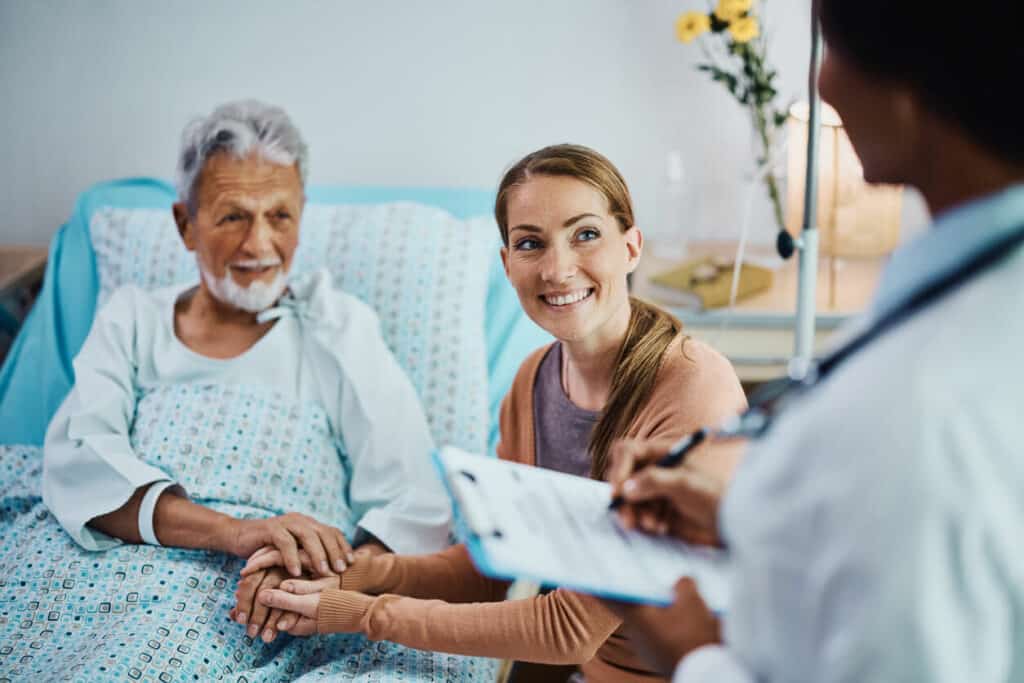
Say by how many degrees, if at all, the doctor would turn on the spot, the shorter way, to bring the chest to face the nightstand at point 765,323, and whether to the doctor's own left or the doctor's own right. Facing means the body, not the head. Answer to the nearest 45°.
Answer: approximately 45° to the doctor's own right

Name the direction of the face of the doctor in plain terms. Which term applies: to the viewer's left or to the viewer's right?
to the viewer's left

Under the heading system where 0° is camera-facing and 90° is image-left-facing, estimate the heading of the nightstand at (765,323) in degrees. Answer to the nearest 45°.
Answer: approximately 0°

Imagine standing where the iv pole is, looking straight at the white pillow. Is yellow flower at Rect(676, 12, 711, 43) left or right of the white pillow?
right

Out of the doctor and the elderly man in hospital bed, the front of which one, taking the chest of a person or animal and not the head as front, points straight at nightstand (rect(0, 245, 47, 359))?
the doctor

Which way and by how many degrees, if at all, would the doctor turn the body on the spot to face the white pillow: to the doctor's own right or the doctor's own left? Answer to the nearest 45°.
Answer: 0° — they already face it

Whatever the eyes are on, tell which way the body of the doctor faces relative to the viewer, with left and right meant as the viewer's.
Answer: facing away from the viewer and to the left of the viewer

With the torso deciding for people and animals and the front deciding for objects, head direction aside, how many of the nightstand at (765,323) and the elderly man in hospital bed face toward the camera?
2

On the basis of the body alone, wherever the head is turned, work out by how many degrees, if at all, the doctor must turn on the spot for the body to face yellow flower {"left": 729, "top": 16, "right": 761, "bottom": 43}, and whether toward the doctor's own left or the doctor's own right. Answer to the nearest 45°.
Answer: approximately 45° to the doctor's own right

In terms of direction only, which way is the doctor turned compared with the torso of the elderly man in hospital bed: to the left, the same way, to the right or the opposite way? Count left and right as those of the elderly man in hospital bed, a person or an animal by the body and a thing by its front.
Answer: the opposite way

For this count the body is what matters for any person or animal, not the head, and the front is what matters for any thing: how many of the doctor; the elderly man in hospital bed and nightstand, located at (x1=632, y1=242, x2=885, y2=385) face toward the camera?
2
